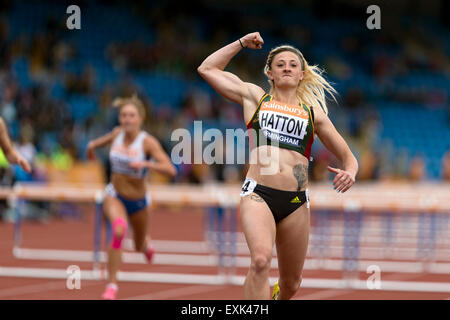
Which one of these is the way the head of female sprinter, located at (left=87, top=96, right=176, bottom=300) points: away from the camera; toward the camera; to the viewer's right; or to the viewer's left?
toward the camera

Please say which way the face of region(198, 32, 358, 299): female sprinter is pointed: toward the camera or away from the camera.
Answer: toward the camera

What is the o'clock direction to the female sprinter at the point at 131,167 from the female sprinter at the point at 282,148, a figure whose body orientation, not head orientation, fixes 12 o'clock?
the female sprinter at the point at 131,167 is roughly at 5 o'clock from the female sprinter at the point at 282,148.

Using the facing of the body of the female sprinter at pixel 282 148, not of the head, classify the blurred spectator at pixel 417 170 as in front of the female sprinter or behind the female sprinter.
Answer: behind

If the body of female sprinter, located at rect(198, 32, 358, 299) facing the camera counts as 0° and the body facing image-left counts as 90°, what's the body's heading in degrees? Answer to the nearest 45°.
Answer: approximately 0°

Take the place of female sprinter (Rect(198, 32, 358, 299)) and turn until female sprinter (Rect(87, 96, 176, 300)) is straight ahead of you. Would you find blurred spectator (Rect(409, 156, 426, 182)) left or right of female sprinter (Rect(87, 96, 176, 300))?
right
